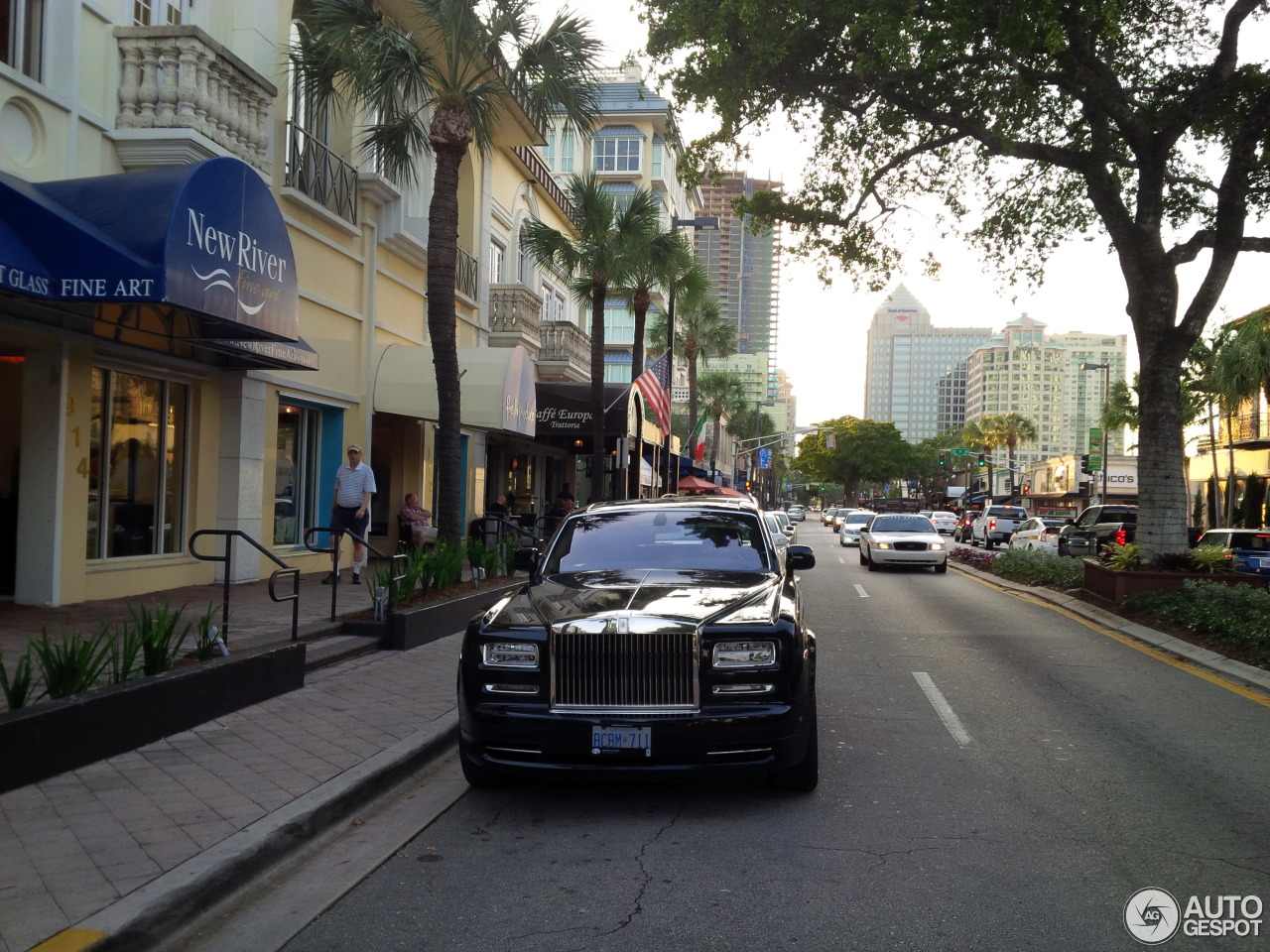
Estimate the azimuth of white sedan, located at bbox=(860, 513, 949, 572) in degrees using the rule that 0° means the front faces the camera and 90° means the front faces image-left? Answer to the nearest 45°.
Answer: approximately 0°

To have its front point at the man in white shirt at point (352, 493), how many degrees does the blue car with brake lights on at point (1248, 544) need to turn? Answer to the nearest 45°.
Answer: approximately 90° to its left

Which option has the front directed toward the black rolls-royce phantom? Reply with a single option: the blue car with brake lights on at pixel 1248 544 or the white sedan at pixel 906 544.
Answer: the white sedan

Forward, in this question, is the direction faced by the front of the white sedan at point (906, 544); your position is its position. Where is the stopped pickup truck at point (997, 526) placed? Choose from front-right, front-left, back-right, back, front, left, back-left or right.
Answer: back

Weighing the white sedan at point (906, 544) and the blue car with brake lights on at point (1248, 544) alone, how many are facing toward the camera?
1

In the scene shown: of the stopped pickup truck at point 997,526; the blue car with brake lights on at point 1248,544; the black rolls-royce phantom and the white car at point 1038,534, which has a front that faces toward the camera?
the black rolls-royce phantom

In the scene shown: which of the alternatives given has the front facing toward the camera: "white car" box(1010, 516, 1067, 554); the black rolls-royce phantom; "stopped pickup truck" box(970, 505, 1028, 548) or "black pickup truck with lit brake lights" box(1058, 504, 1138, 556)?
the black rolls-royce phantom

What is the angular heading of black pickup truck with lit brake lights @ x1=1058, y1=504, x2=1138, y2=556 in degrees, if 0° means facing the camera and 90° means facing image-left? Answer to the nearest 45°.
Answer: approximately 135°

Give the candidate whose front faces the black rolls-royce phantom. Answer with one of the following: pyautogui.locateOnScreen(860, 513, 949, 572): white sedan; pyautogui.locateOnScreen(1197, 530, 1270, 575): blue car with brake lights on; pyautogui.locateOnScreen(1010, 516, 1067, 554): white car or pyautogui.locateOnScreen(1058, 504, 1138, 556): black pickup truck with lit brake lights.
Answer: the white sedan

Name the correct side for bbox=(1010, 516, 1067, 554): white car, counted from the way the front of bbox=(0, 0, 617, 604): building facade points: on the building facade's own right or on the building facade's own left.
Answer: on the building facade's own left

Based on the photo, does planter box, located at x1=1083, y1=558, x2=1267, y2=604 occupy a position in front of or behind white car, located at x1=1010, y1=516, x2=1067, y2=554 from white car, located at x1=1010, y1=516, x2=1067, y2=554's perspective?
behind
